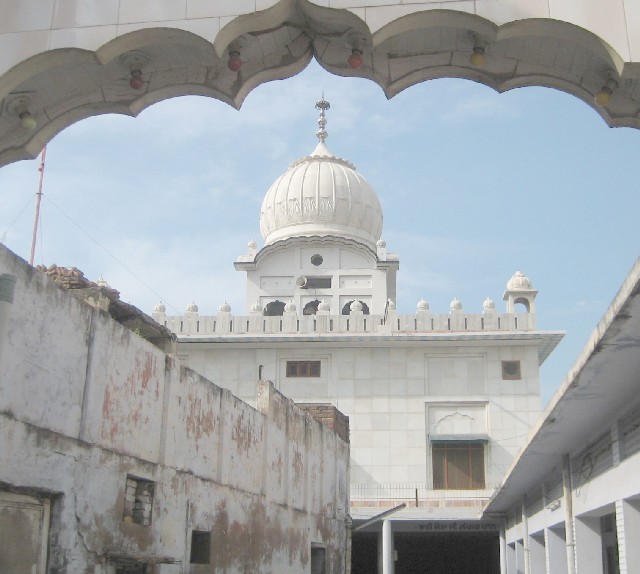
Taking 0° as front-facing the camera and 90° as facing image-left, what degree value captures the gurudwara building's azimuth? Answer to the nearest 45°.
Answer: approximately 0°

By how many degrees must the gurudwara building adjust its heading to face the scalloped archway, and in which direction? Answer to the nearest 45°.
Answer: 0° — it already faces it

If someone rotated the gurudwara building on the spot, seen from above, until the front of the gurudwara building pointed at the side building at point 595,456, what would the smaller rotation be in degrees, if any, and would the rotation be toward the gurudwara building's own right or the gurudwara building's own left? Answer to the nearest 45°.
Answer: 0° — it already faces it

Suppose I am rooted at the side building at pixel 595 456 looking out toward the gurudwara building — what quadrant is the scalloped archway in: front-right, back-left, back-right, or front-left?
back-left
